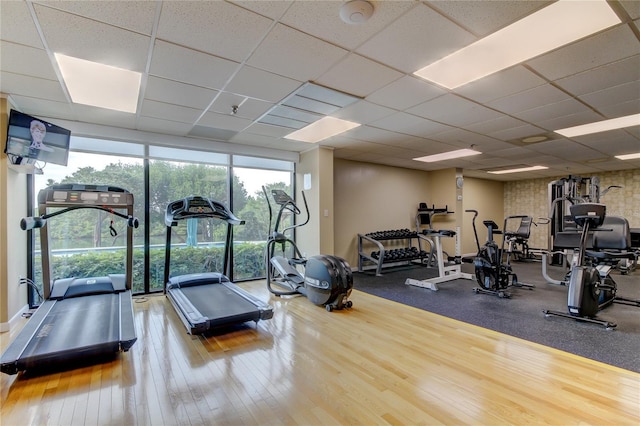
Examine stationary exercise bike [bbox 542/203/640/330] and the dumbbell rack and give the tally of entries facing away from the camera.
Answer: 0

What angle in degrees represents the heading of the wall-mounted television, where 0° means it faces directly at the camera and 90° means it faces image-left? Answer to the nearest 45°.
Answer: approximately 315°

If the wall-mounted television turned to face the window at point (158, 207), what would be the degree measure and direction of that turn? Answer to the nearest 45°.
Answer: approximately 90° to its left

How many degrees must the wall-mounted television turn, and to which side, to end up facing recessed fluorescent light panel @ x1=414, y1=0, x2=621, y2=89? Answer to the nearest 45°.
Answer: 0° — it already faces it

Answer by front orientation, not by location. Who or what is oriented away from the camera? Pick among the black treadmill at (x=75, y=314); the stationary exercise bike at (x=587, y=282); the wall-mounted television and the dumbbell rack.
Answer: the black treadmill

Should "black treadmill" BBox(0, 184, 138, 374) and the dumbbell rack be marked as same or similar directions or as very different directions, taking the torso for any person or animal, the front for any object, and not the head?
very different directions

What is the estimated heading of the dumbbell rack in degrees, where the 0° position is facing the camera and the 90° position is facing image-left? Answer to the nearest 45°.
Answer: approximately 315°

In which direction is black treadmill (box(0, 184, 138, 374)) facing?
away from the camera

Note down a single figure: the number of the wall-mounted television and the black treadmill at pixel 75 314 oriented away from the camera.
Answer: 1

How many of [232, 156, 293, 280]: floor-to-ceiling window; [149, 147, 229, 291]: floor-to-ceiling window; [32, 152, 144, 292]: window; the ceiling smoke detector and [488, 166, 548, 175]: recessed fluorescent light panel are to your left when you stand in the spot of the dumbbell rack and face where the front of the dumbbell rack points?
1

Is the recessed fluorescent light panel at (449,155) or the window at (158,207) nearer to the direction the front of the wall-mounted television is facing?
the recessed fluorescent light panel

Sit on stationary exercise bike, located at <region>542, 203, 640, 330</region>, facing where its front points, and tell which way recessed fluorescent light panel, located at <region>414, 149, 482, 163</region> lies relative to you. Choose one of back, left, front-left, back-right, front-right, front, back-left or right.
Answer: right

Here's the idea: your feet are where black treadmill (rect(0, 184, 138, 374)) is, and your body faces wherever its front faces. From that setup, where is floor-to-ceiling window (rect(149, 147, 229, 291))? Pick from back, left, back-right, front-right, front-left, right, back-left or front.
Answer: front-right

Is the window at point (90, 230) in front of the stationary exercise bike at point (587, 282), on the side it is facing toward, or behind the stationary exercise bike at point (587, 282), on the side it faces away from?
in front

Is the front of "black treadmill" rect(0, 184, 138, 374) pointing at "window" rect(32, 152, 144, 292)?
yes

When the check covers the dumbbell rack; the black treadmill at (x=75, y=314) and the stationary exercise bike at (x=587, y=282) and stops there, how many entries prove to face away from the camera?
1
